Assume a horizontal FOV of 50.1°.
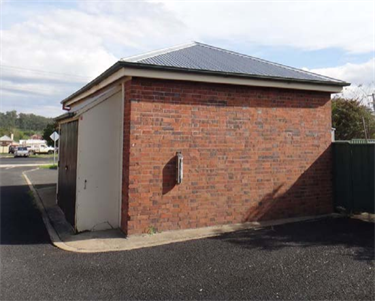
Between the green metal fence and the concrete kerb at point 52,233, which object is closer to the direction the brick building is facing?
the concrete kerb

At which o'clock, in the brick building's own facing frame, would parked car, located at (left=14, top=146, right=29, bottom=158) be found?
The parked car is roughly at 2 o'clock from the brick building.

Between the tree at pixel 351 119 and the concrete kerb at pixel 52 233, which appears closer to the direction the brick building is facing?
the concrete kerb

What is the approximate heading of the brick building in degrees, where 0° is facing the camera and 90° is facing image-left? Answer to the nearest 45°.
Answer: approximately 90°

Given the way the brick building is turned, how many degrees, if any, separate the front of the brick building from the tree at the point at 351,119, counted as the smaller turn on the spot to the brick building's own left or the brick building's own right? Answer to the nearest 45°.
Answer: approximately 135° to the brick building's own right

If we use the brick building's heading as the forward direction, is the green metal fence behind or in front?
behind

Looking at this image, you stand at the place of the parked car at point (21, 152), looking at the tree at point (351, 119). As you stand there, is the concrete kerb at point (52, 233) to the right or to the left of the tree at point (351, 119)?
right
